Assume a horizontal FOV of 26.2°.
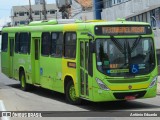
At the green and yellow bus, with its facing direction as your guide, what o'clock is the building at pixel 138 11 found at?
The building is roughly at 8 o'clock from the green and yellow bus.

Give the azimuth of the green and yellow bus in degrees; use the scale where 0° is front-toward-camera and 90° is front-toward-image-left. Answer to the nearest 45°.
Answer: approximately 315°
